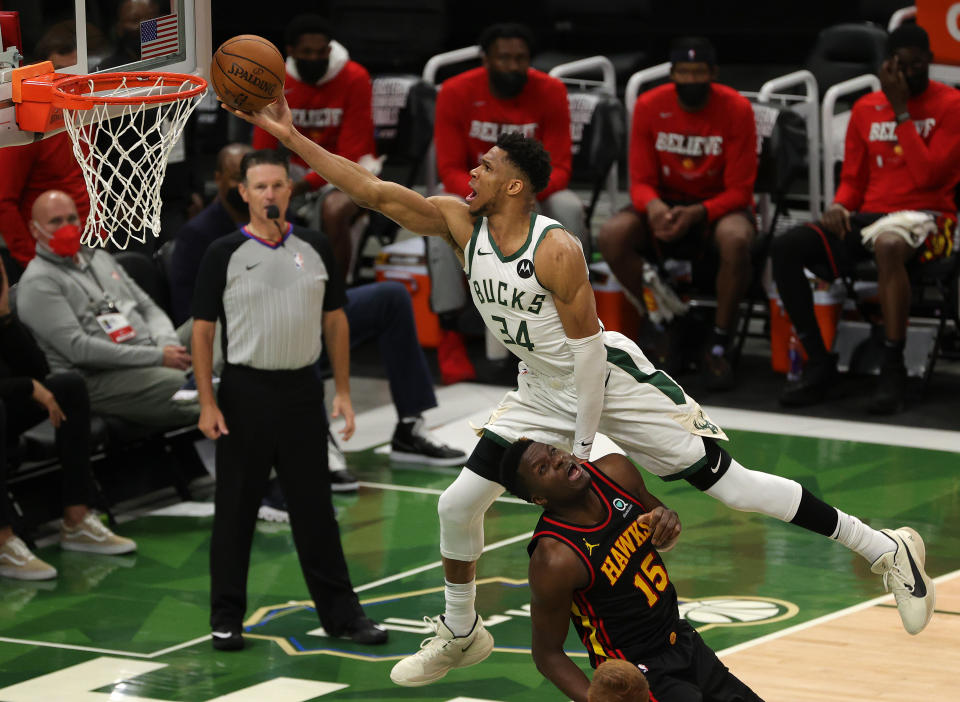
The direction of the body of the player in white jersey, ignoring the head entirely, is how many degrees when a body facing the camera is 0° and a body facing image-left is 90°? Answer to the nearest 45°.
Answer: approximately 45°

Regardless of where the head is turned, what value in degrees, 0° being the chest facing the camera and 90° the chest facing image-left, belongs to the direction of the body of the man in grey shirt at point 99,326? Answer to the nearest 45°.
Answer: approximately 315°

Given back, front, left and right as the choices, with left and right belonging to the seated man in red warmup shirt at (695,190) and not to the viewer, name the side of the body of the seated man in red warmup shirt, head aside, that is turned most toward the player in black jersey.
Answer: front

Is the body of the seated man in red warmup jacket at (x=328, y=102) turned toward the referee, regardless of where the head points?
yes

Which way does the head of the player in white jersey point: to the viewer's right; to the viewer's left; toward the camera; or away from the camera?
to the viewer's left

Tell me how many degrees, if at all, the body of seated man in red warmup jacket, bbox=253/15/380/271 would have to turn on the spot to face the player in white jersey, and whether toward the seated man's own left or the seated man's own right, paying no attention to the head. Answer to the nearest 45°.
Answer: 0° — they already face them

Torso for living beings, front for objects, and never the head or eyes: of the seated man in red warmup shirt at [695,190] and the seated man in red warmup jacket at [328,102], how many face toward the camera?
2

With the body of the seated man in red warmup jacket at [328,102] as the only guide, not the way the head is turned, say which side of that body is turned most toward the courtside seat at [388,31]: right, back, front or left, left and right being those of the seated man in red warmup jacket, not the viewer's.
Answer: back

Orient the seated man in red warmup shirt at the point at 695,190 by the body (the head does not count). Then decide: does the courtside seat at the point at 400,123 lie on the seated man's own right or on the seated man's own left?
on the seated man's own right

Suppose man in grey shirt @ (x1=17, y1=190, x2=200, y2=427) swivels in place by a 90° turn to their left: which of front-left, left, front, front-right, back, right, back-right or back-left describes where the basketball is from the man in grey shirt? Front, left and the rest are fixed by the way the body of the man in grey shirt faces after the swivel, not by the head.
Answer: back-right

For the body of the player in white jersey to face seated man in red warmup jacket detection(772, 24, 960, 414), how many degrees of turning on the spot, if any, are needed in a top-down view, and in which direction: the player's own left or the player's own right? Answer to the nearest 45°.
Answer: approximately 180°
